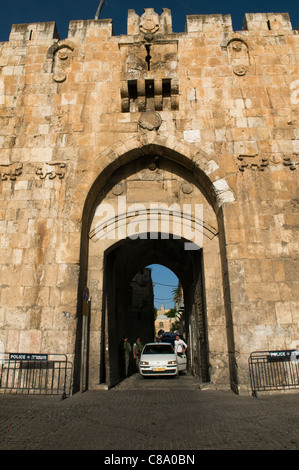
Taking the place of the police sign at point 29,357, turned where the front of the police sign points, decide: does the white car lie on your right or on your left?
on your left

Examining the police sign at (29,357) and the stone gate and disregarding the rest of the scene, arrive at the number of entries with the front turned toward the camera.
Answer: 2

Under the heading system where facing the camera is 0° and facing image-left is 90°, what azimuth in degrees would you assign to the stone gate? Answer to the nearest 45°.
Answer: approximately 0°

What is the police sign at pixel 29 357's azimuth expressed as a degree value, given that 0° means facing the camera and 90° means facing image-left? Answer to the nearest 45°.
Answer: approximately 0°

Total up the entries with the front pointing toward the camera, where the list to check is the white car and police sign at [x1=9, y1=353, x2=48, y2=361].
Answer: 2
